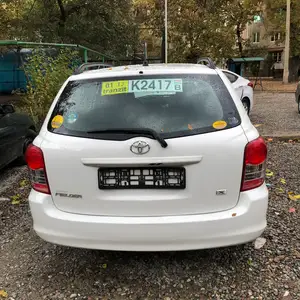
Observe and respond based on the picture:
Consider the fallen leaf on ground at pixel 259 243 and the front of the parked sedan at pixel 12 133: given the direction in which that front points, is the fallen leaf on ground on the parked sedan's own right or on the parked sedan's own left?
on the parked sedan's own right

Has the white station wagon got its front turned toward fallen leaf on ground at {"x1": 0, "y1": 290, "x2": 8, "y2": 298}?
no

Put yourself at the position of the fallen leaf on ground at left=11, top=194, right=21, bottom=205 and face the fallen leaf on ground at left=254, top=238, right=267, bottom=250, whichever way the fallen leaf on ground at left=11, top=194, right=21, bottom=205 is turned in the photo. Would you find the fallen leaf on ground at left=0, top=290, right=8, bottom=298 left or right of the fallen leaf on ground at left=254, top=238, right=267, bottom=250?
right

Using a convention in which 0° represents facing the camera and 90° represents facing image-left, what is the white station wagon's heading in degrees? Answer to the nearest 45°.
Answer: approximately 180°

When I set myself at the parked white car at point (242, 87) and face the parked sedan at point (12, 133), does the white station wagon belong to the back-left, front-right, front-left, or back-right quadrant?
front-left

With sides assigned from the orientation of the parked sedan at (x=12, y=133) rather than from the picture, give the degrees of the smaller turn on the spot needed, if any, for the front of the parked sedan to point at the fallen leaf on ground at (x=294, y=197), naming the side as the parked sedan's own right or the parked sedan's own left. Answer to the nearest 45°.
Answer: approximately 90° to the parked sedan's own right

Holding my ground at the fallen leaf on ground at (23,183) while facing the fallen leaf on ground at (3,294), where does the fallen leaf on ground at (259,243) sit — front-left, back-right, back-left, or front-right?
front-left

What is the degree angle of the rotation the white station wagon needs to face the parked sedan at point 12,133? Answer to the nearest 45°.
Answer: approximately 45° to its left

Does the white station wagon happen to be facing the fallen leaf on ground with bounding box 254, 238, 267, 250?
no

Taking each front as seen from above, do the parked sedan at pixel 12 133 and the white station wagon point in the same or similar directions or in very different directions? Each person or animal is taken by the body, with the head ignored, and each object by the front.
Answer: same or similar directions

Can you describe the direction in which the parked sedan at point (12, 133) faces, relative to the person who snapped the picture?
facing away from the viewer and to the right of the viewer

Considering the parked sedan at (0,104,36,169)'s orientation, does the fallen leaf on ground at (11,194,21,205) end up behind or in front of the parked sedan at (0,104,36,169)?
behind

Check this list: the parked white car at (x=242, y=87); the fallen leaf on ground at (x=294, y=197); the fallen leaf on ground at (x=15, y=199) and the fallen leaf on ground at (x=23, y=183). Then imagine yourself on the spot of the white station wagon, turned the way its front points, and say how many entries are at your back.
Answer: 0

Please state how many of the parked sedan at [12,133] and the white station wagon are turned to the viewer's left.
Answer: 0
